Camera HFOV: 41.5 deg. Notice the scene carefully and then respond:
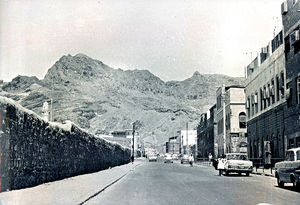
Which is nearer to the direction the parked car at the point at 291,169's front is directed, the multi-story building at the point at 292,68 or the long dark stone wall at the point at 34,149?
the long dark stone wall

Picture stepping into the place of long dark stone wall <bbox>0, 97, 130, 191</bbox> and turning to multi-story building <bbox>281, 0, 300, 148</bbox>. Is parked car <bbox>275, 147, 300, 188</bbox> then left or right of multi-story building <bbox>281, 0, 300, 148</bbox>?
right

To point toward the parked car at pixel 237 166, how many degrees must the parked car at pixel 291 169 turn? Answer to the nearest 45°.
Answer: approximately 135° to its right

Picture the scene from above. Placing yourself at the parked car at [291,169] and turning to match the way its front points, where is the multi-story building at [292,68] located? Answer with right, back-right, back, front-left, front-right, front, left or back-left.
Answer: back-right
